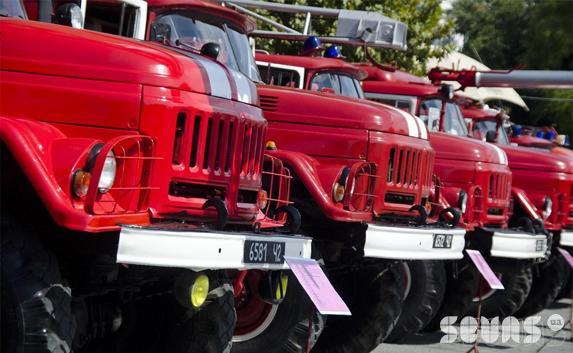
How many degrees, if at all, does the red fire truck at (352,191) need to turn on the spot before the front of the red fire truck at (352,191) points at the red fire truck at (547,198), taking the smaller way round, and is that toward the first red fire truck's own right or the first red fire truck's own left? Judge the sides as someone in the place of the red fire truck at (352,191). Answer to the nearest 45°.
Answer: approximately 90° to the first red fire truck's own left

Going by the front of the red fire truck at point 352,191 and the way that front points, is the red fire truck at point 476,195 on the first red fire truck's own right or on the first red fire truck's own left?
on the first red fire truck's own left

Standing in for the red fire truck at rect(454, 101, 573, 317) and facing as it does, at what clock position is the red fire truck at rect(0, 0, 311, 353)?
the red fire truck at rect(0, 0, 311, 353) is roughly at 2 o'clock from the red fire truck at rect(454, 101, 573, 317).

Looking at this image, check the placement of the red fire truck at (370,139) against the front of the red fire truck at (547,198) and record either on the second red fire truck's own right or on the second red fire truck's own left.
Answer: on the second red fire truck's own right
